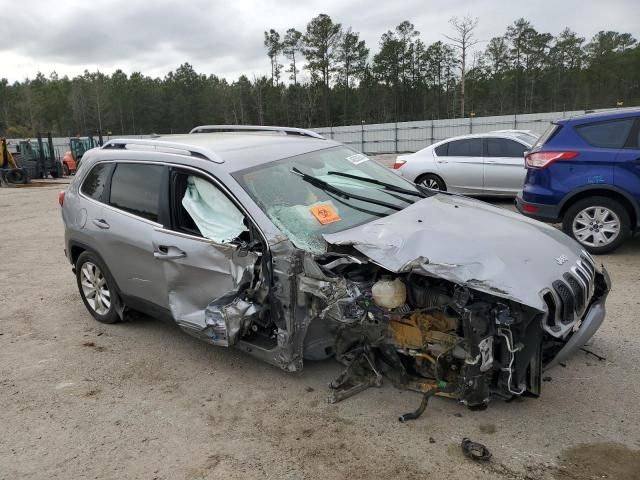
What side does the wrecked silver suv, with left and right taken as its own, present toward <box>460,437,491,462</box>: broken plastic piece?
front

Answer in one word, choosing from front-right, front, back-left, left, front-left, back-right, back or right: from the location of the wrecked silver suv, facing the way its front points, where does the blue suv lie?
left

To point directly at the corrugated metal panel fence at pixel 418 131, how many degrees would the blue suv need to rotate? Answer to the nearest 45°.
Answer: approximately 90° to its left

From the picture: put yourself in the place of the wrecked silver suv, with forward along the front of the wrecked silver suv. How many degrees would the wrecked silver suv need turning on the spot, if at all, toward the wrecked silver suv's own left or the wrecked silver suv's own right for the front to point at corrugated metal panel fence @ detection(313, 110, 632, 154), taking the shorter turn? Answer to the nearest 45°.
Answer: approximately 135° to the wrecked silver suv's own left

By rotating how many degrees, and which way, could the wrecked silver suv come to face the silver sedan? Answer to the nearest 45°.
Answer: approximately 135° to its left

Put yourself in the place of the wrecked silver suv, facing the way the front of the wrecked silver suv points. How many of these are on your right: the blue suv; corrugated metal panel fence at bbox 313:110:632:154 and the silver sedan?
0

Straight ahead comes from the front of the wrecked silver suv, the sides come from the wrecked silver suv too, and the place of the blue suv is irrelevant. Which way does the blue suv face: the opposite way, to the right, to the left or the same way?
the same way

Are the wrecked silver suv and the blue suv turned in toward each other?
no

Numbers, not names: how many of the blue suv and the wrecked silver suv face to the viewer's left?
0

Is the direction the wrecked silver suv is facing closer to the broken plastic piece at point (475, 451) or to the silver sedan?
the broken plastic piece

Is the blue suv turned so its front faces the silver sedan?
no

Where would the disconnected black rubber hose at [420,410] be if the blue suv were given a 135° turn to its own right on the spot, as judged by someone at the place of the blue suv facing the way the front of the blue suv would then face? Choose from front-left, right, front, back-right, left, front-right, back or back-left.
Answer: front-left

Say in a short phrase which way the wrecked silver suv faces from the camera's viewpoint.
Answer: facing the viewer and to the right of the viewer

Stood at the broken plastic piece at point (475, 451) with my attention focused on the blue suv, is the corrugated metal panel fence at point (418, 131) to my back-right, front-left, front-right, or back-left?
front-left

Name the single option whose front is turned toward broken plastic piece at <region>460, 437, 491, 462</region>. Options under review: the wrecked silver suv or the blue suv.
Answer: the wrecked silver suv

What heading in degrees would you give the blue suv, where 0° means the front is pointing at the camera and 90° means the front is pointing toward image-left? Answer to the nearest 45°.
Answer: approximately 270°
